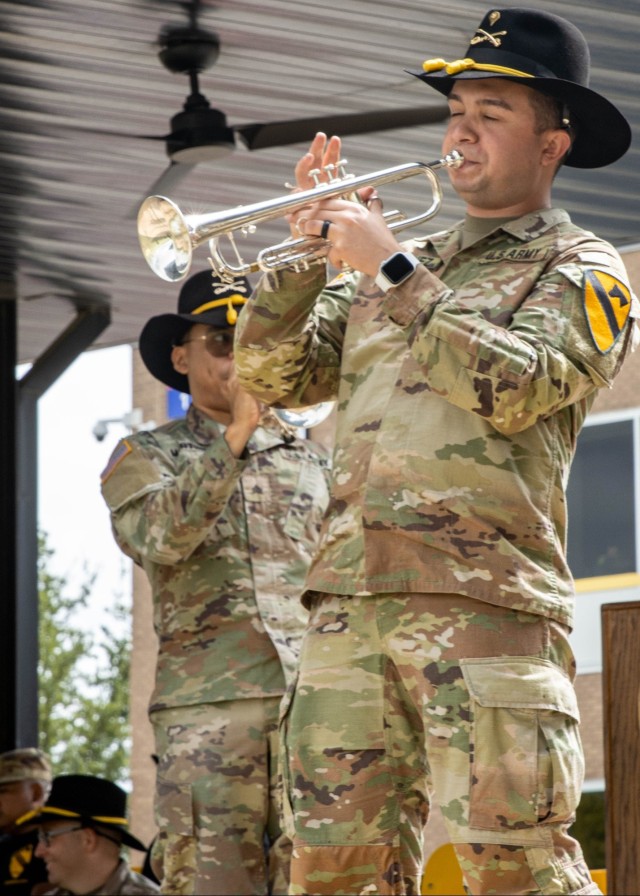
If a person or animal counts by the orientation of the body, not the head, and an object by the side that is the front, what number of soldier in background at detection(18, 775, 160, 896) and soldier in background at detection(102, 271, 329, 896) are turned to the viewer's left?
1

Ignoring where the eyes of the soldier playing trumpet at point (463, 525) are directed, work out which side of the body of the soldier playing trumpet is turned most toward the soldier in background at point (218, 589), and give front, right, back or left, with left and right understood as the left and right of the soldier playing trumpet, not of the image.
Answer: right

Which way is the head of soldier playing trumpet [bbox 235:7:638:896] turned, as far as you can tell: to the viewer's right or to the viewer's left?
to the viewer's left

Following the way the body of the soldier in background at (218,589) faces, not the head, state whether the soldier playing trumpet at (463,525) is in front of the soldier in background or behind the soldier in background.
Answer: in front

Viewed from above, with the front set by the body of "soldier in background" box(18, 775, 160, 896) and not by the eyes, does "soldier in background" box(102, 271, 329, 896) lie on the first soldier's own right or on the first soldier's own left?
on the first soldier's own left

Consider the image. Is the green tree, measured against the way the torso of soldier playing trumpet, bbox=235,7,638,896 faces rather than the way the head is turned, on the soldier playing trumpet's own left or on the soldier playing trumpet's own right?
on the soldier playing trumpet's own right

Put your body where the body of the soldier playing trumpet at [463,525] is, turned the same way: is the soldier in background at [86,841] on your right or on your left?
on your right

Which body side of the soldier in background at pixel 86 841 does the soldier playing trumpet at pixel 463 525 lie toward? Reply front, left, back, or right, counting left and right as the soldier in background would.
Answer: left
